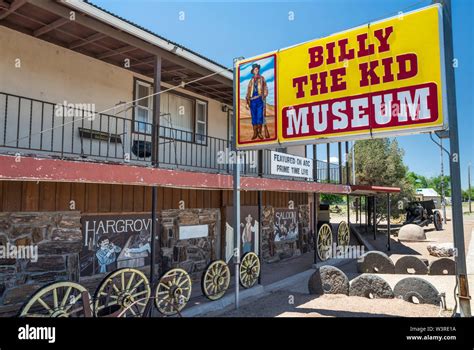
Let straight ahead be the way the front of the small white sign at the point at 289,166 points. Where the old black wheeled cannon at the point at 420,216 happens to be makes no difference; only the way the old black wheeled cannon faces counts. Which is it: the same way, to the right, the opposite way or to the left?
to the right

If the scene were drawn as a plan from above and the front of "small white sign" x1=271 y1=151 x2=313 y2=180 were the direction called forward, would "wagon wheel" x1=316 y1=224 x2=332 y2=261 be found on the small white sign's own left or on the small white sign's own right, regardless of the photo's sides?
on the small white sign's own left

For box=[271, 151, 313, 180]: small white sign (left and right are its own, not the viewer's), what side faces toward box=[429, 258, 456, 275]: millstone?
left

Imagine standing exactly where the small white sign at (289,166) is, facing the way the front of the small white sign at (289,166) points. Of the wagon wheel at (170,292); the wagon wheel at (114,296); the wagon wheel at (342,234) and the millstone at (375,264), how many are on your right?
2

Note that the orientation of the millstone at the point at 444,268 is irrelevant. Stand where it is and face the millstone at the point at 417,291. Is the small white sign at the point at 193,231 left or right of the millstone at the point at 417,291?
right

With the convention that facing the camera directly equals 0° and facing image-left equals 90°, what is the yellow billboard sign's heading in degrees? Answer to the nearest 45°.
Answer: approximately 45°

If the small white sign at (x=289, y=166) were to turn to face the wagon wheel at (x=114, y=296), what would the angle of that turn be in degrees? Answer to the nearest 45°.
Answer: approximately 90° to its right
